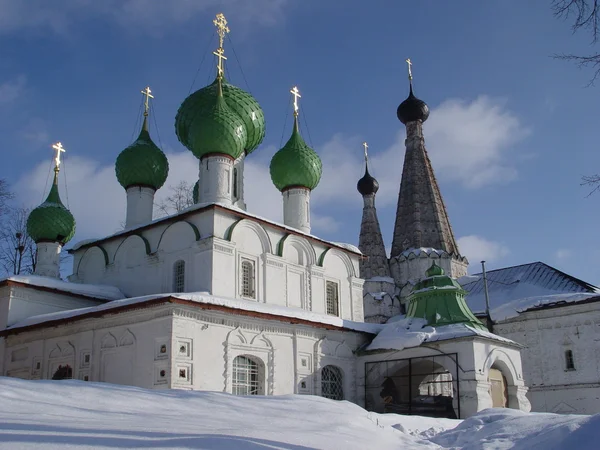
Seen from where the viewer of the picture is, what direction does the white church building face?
facing the viewer and to the right of the viewer
